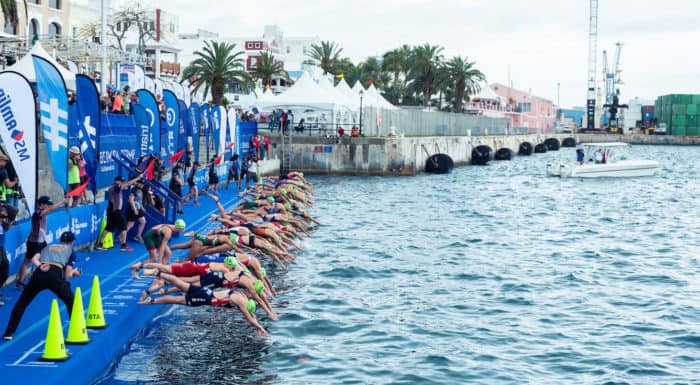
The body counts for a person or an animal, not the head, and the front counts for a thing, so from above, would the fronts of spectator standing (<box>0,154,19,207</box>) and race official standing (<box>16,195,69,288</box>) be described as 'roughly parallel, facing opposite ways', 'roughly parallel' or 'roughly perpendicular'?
roughly parallel

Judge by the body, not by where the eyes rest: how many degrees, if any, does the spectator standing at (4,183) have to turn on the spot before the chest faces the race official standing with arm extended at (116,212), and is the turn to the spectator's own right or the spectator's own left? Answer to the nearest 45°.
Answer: approximately 45° to the spectator's own left

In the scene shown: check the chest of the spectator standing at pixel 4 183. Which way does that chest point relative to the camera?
to the viewer's right

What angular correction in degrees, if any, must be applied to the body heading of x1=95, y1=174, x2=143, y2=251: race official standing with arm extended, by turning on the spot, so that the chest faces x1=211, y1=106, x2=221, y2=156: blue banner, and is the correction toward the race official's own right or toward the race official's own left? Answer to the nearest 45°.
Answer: approximately 90° to the race official's own left

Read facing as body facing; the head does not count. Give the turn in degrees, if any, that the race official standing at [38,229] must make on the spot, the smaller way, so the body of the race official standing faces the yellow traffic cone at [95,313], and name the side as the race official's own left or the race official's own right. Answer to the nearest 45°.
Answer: approximately 90° to the race official's own right

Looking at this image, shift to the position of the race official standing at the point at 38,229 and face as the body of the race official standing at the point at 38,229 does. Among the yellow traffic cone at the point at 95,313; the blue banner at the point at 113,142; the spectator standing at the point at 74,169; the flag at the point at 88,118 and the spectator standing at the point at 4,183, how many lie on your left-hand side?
4

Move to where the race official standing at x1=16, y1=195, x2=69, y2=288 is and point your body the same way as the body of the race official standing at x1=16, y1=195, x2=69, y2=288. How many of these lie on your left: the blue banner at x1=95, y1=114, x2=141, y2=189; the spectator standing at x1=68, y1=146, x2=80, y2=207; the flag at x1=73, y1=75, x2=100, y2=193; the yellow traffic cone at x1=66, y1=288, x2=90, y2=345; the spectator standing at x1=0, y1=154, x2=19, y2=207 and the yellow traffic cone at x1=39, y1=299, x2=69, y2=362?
4

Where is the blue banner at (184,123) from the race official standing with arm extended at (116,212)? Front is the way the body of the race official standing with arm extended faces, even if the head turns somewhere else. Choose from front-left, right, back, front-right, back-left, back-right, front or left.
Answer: left

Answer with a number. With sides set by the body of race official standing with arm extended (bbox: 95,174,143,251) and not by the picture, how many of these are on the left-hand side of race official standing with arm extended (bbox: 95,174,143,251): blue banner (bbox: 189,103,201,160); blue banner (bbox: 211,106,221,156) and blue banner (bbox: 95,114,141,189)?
3

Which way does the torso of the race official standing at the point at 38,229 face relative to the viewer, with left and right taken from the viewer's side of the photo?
facing to the right of the viewer

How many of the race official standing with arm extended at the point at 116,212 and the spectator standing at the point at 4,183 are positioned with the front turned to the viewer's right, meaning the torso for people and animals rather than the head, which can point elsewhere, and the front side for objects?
2

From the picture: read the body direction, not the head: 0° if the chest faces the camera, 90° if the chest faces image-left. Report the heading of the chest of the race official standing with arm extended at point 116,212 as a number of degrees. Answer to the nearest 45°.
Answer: approximately 270°

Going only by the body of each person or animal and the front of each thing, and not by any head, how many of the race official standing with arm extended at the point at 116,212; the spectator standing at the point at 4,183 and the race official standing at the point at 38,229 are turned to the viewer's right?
3

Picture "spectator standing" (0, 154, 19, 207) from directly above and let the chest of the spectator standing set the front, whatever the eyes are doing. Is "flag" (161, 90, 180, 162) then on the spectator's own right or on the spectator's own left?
on the spectator's own left

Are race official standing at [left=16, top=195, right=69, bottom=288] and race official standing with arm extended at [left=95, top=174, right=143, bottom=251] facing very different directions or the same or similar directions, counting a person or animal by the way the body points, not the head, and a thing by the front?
same or similar directions

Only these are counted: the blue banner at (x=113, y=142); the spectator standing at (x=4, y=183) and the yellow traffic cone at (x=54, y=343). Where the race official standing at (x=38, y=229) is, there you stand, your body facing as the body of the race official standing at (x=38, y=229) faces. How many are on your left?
2
